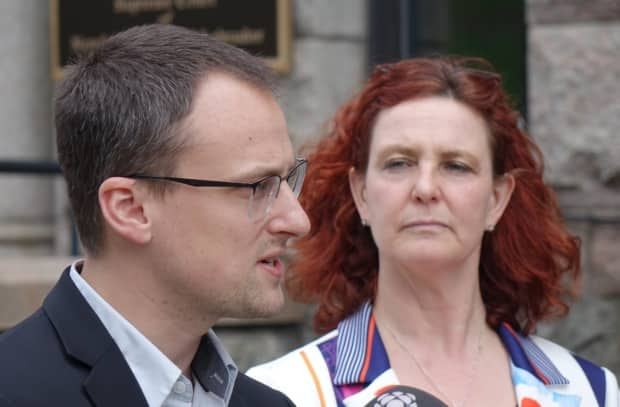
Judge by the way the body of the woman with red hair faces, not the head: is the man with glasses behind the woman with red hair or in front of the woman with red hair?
in front

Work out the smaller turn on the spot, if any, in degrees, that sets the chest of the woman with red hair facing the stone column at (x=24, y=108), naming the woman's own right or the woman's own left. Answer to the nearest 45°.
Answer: approximately 135° to the woman's own right

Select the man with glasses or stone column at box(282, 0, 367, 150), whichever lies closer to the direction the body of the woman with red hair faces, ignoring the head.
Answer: the man with glasses

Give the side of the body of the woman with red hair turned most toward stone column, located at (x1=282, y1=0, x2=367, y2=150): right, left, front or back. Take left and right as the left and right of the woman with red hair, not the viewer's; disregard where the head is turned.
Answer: back

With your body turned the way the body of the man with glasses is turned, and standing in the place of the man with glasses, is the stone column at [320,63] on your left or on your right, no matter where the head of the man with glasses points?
on your left

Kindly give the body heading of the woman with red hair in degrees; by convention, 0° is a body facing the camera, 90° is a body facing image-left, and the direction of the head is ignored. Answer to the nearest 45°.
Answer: approximately 0°

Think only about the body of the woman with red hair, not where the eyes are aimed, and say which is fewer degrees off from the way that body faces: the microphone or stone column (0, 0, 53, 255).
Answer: the microphone

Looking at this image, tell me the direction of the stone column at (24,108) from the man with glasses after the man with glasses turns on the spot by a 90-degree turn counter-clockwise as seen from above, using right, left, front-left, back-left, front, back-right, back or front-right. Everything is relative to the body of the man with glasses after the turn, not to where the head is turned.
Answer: front-left

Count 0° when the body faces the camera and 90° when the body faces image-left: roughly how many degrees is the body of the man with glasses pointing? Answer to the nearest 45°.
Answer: approximately 315°

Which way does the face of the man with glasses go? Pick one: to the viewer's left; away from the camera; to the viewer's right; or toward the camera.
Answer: to the viewer's right
